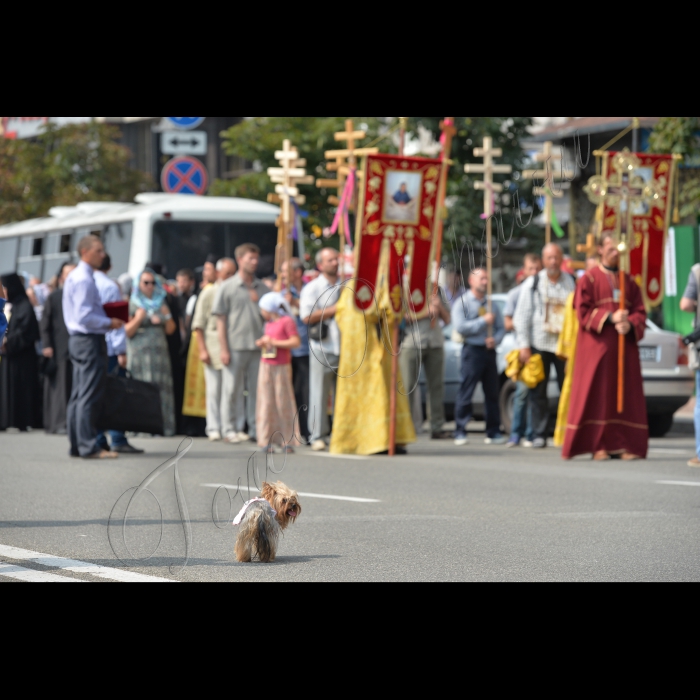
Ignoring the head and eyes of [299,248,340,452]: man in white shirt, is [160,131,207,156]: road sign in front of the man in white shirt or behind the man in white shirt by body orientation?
behind

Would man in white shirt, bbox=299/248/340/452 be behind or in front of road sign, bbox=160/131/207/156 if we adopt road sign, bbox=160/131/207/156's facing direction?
in front

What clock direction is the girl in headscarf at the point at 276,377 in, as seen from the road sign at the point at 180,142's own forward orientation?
The girl in headscarf is roughly at 12 o'clock from the road sign.

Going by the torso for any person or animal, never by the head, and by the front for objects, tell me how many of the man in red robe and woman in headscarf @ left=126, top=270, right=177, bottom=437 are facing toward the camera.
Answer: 2

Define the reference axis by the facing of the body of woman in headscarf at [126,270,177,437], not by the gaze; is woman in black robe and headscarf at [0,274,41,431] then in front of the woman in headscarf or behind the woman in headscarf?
behind

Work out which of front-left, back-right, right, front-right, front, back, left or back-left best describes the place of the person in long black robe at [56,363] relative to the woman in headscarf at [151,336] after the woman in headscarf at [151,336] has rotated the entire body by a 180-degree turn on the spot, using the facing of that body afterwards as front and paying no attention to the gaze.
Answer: front-left

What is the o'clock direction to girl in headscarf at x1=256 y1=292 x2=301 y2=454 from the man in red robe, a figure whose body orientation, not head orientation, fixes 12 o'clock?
The girl in headscarf is roughly at 3 o'clock from the man in red robe.
